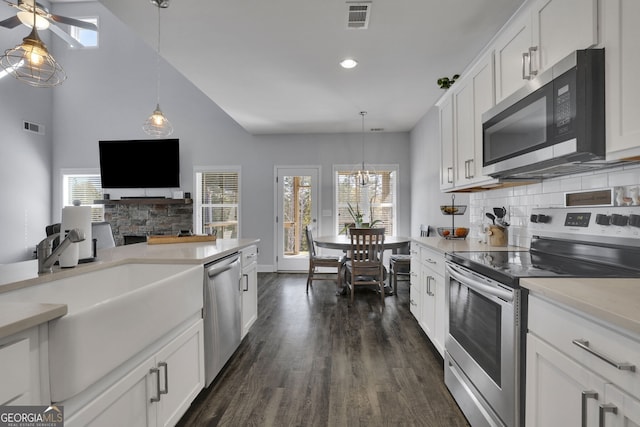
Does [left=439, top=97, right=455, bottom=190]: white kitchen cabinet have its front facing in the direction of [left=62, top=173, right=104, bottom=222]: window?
yes

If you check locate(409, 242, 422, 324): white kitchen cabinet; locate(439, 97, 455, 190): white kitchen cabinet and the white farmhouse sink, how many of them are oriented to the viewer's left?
2

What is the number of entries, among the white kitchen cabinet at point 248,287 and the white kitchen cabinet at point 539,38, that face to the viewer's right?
1

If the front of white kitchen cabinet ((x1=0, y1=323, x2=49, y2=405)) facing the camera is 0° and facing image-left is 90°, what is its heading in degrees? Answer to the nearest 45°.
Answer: approximately 315°

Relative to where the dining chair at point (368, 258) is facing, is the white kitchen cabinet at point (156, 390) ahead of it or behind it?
behind

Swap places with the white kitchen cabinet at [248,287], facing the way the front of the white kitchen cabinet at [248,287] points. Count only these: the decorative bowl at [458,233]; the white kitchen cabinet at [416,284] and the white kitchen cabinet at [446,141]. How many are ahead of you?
3

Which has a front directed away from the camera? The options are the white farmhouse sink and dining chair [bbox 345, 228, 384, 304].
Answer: the dining chair

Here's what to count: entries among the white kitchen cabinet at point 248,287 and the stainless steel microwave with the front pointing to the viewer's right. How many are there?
1

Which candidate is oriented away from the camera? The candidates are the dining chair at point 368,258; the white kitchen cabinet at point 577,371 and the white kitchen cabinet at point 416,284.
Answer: the dining chair

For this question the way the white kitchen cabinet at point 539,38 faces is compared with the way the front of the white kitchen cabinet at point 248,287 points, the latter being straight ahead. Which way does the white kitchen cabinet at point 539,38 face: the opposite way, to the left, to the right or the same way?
the opposite way

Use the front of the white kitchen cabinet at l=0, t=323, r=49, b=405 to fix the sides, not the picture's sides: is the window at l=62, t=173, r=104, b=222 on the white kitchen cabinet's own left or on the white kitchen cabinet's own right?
on the white kitchen cabinet's own left

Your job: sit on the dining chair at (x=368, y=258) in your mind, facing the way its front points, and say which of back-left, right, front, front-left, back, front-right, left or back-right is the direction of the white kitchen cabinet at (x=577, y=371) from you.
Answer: back

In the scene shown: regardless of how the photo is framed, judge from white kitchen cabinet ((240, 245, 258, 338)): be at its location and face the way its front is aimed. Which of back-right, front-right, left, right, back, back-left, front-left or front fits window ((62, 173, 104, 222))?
back-left
